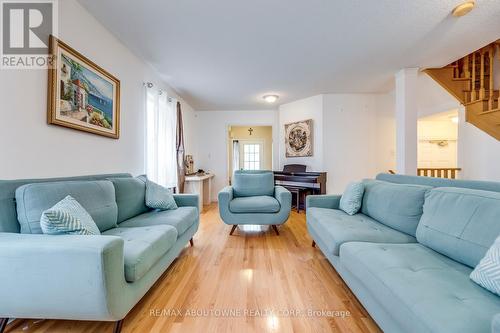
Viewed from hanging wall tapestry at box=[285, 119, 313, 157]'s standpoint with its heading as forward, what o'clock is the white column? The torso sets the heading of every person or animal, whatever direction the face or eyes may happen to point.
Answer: The white column is roughly at 9 o'clock from the hanging wall tapestry.

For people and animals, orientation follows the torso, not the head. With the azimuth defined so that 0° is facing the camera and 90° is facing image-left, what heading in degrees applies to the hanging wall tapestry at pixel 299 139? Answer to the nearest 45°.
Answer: approximately 45°

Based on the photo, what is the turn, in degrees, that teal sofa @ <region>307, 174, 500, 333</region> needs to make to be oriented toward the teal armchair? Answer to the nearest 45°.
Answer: approximately 90° to its right

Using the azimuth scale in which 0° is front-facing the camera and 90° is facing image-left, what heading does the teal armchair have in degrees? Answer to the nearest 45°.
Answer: approximately 0°

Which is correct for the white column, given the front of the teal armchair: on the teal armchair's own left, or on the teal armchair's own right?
on the teal armchair's own left

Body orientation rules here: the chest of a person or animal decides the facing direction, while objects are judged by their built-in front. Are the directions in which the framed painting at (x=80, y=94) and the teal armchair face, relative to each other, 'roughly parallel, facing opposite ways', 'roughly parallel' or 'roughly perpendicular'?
roughly perpendicular
